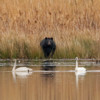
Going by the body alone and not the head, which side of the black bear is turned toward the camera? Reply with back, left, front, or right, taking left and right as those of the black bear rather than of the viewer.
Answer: front
